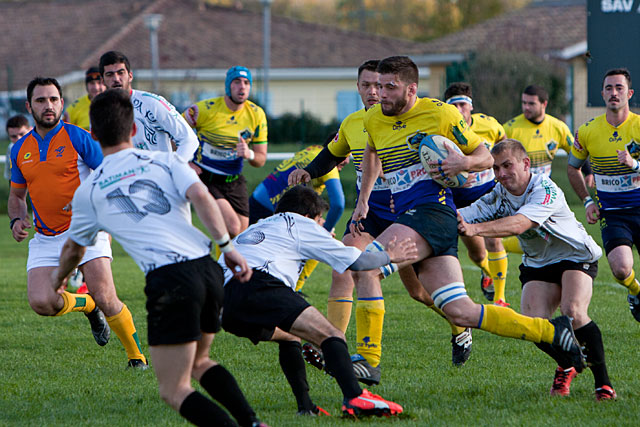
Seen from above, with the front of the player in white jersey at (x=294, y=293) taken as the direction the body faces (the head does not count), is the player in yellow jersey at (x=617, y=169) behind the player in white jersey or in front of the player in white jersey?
in front

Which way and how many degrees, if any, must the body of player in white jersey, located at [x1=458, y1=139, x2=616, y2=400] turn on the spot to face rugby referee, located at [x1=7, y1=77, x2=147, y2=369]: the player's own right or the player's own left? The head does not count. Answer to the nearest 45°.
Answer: approximately 45° to the player's own right

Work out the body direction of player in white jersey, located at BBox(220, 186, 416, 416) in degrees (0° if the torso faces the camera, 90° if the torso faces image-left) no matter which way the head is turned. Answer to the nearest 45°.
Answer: approximately 225°

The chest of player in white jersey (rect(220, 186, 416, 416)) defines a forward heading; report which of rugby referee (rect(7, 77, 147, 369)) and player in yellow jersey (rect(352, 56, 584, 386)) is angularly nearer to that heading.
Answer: the player in yellow jersey

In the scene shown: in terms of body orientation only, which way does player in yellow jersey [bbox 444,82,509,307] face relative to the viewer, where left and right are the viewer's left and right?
facing the viewer and to the left of the viewer

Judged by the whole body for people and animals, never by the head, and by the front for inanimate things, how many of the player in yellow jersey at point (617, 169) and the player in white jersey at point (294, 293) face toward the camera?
1

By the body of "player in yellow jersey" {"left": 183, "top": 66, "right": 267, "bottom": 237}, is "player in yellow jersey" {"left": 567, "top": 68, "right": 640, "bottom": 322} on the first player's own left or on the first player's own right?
on the first player's own left

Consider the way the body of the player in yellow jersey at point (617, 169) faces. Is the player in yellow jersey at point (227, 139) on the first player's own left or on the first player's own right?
on the first player's own right

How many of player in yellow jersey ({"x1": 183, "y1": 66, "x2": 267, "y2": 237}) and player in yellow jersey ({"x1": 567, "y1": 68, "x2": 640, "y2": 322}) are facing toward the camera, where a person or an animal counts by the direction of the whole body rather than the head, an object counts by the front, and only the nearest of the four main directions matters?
2

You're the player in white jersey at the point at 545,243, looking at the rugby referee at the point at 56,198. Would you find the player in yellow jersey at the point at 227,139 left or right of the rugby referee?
right

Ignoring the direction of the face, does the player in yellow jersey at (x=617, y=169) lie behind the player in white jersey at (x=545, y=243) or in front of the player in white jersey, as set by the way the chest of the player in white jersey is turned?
behind

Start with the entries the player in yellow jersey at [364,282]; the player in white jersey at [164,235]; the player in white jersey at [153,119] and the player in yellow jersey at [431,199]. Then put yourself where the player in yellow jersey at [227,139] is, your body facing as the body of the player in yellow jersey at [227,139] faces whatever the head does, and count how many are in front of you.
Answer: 4

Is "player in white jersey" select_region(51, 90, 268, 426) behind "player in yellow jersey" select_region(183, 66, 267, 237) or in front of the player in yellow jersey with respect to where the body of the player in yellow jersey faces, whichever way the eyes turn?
in front

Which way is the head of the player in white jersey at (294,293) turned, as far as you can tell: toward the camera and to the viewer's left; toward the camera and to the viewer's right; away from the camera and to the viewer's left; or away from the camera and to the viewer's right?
away from the camera and to the viewer's right
